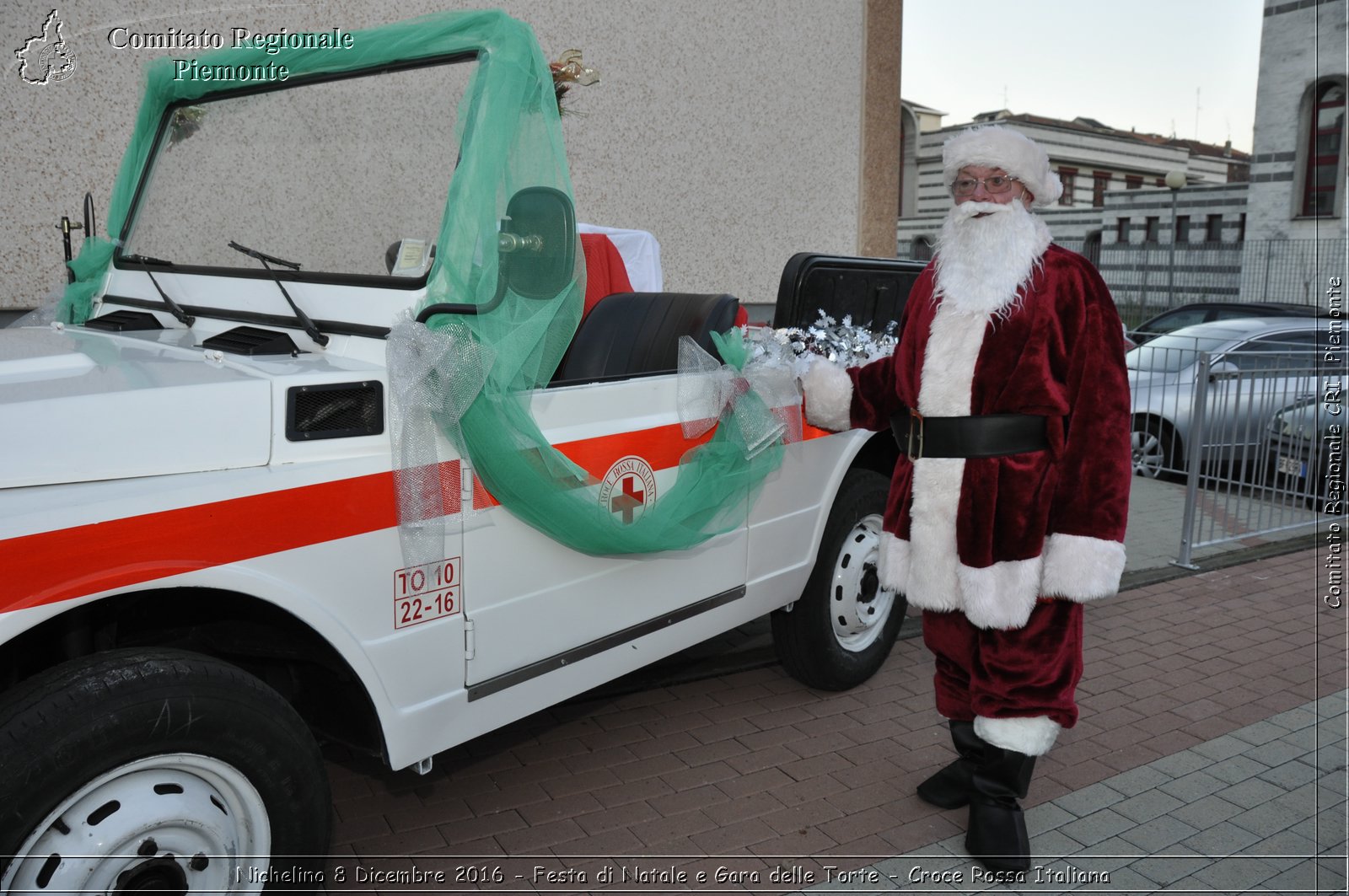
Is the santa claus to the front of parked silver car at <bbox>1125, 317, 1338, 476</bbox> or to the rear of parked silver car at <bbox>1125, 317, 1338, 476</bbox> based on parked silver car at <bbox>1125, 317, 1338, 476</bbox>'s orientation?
to the front

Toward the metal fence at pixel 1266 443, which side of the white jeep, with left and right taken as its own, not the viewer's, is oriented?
back

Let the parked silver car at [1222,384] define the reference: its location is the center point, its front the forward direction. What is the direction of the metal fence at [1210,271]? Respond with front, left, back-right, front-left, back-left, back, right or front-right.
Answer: back-right

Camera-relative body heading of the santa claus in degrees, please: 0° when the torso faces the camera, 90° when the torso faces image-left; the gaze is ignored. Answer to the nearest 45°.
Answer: approximately 45°

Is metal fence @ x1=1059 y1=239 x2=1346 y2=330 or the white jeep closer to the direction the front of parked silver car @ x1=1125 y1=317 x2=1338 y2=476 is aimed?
the white jeep

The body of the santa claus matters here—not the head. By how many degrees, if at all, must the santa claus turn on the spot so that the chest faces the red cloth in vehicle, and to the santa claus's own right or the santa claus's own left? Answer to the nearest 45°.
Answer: approximately 90° to the santa claus's own right

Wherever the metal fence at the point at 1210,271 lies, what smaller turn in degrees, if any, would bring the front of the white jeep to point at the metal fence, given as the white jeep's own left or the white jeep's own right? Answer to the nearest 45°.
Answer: approximately 180°

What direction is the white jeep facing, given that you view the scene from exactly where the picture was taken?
facing the viewer and to the left of the viewer

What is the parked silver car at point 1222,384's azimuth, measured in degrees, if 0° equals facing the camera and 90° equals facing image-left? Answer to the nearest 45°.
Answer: approximately 45°

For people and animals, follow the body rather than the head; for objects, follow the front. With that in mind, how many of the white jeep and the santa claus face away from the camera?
0

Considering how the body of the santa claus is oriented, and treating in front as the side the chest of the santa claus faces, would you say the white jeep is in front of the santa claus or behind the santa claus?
in front

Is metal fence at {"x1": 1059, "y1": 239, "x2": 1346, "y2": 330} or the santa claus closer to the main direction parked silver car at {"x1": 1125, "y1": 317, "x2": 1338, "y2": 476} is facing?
the santa claus

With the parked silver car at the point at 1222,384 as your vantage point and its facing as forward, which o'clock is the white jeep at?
The white jeep is roughly at 11 o'clock from the parked silver car.
